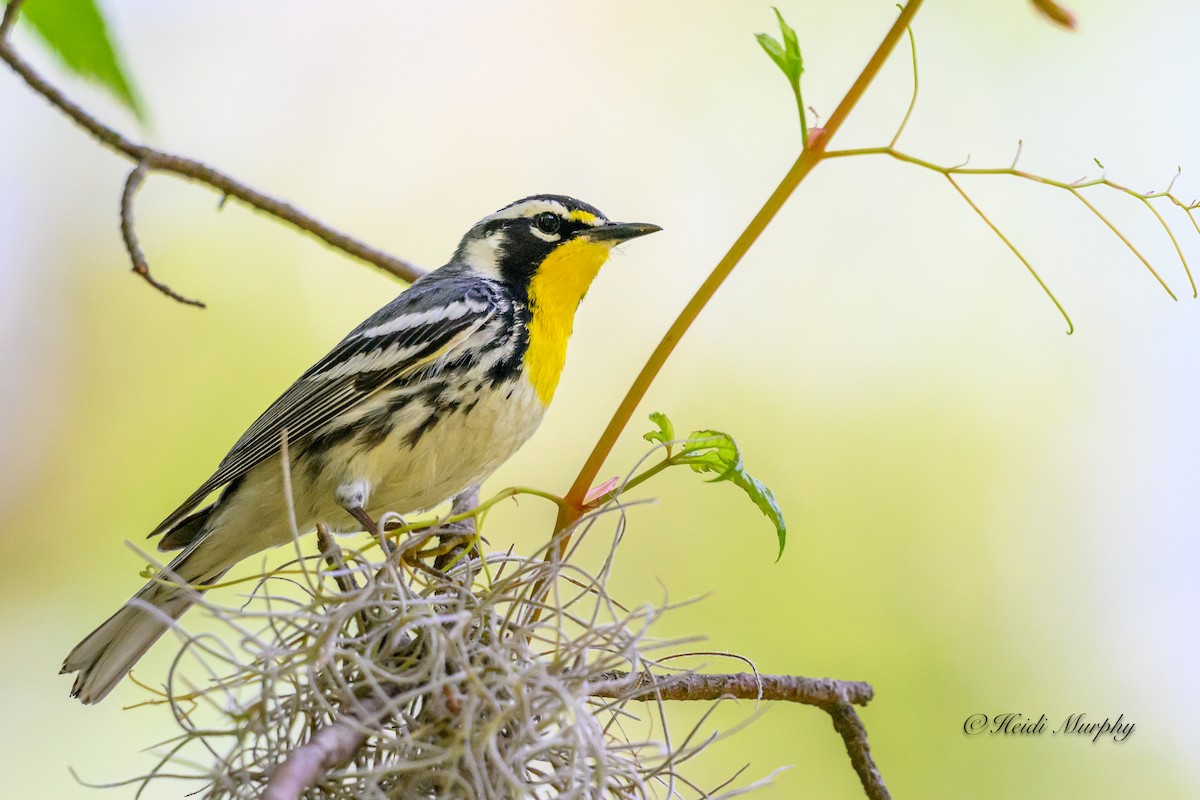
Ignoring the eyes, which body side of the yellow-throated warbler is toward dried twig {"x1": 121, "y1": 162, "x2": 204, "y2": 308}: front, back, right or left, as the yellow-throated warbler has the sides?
back

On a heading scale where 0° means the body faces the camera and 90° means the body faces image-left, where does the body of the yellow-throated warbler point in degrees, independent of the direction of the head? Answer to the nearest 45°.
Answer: approximately 270°

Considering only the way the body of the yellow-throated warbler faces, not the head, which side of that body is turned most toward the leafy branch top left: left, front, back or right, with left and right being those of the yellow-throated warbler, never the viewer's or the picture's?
back

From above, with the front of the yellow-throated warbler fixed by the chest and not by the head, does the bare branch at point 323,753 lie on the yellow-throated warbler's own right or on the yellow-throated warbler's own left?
on the yellow-throated warbler's own right
